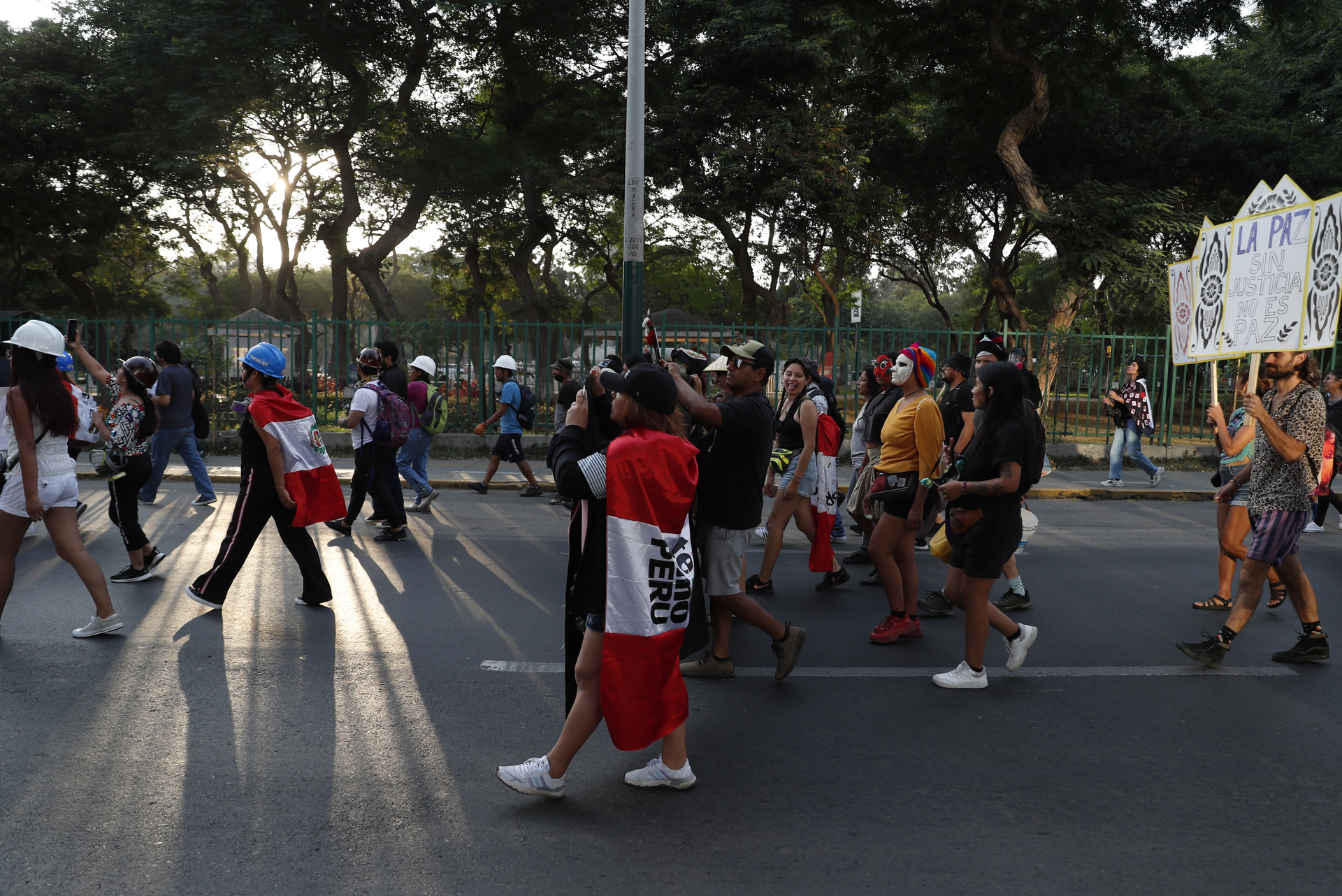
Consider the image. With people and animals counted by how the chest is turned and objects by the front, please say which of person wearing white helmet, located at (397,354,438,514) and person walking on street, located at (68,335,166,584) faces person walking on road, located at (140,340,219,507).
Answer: the person wearing white helmet

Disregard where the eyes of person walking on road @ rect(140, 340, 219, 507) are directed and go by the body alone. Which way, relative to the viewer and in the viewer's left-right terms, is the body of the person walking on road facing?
facing away from the viewer and to the left of the viewer

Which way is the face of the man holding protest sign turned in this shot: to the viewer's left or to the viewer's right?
to the viewer's left

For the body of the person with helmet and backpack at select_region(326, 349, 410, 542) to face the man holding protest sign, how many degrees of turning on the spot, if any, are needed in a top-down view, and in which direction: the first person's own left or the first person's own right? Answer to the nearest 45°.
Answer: approximately 135° to the first person's own left

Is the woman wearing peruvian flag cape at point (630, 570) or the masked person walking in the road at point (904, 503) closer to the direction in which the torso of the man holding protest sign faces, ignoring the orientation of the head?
the masked person walking in the road

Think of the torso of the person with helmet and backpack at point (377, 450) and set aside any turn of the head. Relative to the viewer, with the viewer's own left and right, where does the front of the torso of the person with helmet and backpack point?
facing to the left of the viewer

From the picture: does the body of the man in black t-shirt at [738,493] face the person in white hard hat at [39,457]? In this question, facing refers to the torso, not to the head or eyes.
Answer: yes

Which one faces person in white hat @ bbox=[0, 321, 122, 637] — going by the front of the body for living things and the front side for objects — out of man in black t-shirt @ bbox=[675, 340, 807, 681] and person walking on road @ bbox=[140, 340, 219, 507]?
the man in black t-shirt

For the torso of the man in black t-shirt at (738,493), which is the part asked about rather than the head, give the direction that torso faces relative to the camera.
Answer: to the viewer's left

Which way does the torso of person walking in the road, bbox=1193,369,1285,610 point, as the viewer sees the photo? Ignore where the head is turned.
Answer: to the viewer's left

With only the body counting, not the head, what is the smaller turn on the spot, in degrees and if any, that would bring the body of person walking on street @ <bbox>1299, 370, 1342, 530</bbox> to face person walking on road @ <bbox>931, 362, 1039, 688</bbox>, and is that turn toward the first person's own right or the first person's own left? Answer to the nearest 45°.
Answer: approximately 90° to the first person's own left

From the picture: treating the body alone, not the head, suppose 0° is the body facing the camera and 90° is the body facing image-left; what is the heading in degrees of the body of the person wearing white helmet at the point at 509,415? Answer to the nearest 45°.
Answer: approximately 90°
